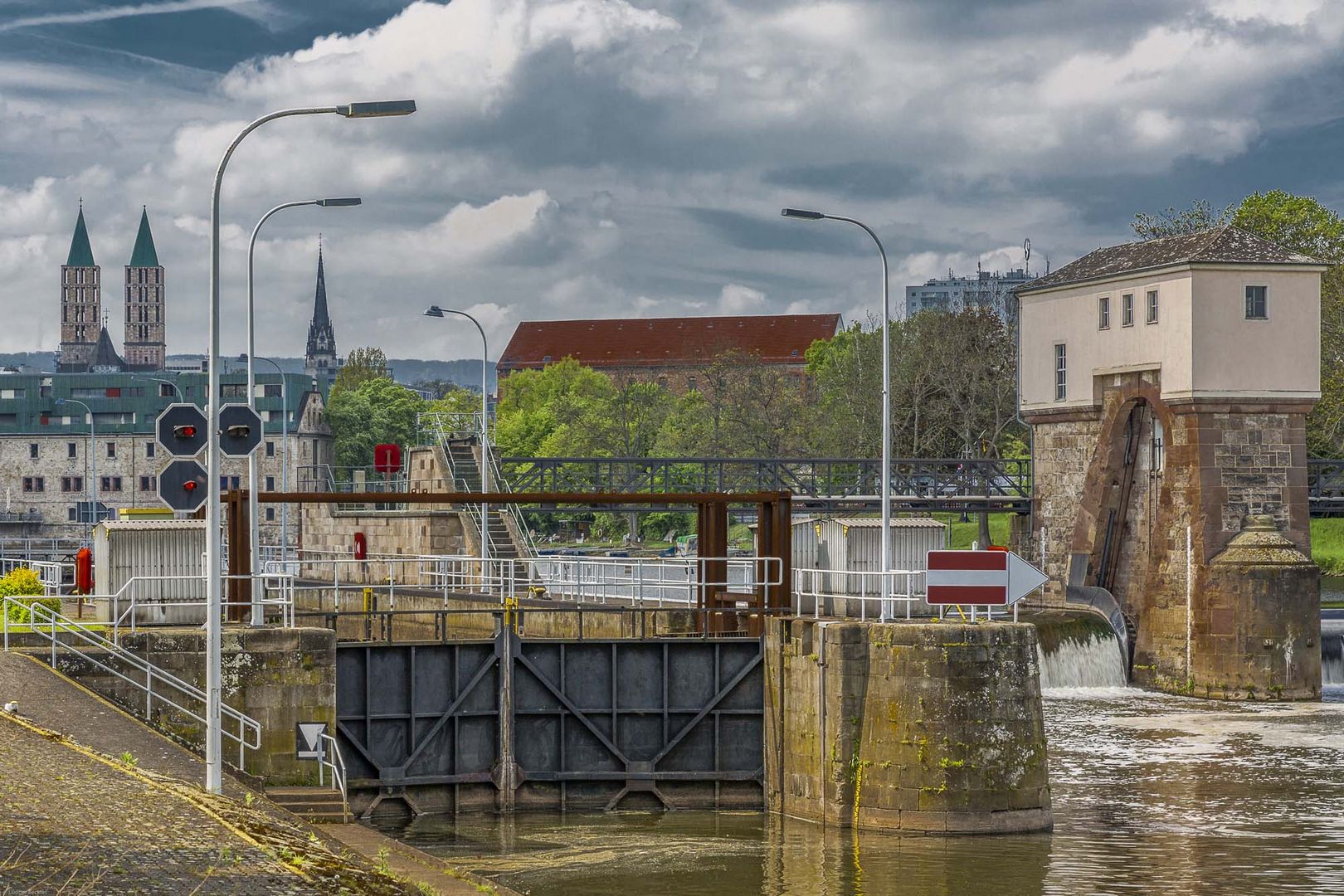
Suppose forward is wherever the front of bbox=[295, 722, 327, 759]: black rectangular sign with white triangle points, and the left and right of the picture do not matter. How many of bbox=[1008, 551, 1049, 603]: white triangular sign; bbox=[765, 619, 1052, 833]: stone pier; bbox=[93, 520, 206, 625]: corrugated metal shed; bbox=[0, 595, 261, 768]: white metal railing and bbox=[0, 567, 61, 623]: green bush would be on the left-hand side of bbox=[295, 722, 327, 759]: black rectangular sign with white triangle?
2

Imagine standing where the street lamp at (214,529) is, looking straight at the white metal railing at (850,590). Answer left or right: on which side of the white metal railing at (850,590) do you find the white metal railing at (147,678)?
left

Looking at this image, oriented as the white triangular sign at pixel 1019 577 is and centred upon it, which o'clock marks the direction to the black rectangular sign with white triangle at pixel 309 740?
the black rectangular sign with white triangle at pixel 309 740 is roughly at 2 o'clock from the white triangular sign at pixel 1019 577.

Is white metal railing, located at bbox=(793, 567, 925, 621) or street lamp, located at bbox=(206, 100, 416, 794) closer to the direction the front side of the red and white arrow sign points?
the street lamp

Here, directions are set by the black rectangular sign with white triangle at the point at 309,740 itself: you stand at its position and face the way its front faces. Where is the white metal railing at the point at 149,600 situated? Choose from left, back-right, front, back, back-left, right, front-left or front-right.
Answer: back-right

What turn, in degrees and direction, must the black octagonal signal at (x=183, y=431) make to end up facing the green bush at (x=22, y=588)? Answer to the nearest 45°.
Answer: approximately 180°

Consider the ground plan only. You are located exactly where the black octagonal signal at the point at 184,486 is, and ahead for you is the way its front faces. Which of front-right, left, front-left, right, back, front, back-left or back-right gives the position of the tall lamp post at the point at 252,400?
back

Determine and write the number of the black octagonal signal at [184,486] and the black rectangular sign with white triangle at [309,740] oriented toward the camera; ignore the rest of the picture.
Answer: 2

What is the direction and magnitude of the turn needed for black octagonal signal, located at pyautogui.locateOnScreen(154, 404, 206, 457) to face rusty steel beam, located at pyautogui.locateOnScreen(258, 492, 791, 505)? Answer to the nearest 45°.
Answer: approximately 135° to its left
